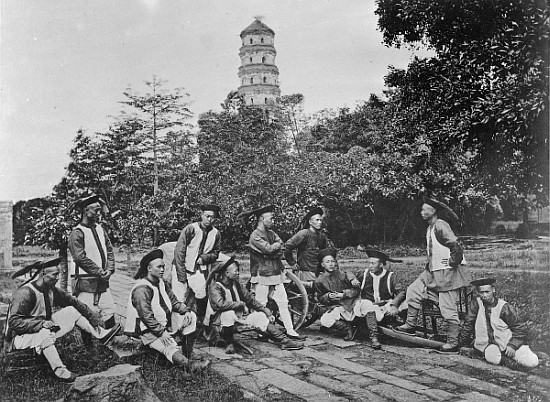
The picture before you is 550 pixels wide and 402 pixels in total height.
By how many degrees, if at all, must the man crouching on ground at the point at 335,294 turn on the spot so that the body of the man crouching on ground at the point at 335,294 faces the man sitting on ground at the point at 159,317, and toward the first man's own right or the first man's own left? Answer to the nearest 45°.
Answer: approximately 45° to the first man's own right

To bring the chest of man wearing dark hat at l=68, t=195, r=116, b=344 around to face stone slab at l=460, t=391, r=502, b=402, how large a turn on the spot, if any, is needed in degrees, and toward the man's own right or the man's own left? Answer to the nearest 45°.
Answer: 0° — they already face it

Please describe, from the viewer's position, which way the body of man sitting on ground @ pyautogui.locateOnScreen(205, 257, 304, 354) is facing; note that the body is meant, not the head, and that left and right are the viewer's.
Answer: facing the viewer and to the right of the viewer

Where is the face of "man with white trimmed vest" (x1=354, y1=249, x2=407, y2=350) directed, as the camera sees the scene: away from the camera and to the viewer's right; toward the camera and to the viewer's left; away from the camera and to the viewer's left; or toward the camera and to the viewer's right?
toward the camera and to the viewer's left

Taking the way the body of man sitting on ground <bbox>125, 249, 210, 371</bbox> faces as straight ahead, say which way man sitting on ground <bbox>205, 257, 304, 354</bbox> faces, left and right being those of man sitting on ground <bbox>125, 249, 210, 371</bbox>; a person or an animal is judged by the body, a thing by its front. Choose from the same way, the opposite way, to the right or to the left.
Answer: the same way

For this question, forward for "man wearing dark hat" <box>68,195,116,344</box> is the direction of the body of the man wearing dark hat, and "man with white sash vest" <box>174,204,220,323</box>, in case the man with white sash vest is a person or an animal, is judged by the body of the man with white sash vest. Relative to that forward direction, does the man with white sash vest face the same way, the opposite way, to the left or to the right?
the same way

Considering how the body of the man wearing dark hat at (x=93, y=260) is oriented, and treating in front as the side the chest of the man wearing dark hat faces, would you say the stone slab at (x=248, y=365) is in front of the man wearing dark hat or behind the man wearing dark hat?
in front

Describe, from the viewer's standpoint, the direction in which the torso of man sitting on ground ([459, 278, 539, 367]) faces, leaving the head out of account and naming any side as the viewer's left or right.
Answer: facing the viewer

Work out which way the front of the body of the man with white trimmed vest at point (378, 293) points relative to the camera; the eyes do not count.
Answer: toward the camera

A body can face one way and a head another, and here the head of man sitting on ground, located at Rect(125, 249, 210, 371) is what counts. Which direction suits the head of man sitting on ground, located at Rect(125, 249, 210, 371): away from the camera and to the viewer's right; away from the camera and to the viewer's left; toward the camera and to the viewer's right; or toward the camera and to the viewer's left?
toward the camera and to the viewer's right

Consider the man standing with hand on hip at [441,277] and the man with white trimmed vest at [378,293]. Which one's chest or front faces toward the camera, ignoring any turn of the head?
the man with white trimmed vest

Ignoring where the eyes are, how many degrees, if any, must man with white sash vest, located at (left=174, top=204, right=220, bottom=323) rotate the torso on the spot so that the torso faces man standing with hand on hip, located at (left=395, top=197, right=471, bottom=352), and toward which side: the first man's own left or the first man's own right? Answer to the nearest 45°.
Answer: approximately 45° to the first man's own left

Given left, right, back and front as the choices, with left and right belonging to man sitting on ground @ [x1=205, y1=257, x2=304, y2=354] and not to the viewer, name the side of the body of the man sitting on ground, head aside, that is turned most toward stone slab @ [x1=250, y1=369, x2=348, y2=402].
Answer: front

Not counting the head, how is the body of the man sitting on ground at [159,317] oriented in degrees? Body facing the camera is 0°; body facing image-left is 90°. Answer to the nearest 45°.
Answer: approximately 315°

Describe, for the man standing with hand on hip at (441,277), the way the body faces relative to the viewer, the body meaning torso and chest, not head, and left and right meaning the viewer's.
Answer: facing to the left of the viewer

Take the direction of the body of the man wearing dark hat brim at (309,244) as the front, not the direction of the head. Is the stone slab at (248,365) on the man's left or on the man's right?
on the man's right

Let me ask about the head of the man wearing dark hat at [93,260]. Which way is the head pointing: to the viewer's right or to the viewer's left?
to the viewer's right

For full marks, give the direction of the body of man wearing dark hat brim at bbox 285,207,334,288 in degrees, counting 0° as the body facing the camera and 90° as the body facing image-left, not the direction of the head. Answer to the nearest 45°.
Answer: approximately 315°
